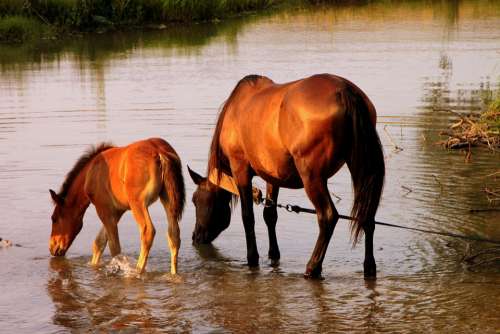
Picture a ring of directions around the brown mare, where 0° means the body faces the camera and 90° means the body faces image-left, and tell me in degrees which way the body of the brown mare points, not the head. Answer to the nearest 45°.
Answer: approximately 135°

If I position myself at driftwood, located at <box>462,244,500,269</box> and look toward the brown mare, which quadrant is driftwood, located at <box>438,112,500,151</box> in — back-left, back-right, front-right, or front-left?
back-right

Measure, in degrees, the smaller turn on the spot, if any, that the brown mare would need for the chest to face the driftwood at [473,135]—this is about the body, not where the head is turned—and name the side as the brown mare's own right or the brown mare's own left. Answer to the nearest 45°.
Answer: approximately 90° to the brown mare's own right

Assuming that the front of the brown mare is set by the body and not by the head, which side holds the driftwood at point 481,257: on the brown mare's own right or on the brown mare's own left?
on the brown mare's own right

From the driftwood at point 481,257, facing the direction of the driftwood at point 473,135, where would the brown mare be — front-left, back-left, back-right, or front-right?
back-left
